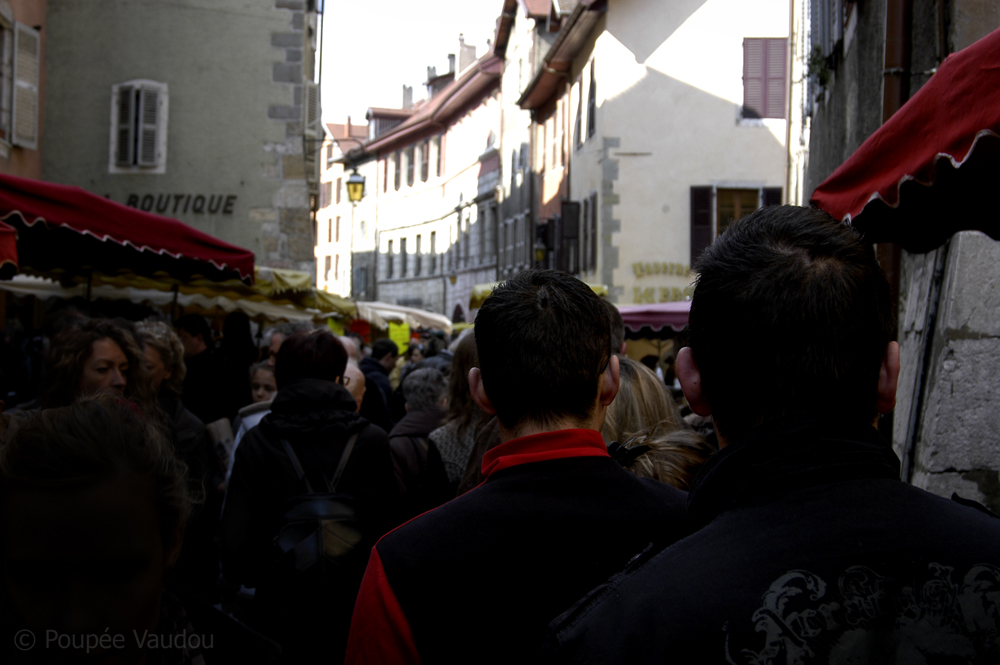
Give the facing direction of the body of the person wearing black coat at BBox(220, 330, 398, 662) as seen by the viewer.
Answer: away from the camera

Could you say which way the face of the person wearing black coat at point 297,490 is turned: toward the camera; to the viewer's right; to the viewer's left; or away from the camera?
away from the camera

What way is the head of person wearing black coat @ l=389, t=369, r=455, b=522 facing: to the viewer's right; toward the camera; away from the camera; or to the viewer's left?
away from the camera

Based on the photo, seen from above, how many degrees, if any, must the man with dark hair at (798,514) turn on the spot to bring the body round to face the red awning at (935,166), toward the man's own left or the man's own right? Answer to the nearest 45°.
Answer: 0° — they already face it

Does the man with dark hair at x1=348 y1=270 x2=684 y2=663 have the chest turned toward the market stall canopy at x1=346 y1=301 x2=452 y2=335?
yes

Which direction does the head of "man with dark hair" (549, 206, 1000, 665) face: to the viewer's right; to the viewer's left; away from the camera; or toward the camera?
away from the camera

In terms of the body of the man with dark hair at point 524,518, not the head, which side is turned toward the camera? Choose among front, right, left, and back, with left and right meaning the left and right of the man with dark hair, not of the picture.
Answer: back

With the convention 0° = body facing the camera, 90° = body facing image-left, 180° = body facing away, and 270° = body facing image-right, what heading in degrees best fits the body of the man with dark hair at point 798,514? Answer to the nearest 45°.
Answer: approximately 180°

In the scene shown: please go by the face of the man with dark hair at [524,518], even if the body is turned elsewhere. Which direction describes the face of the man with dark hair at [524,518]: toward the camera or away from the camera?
away from the camera
